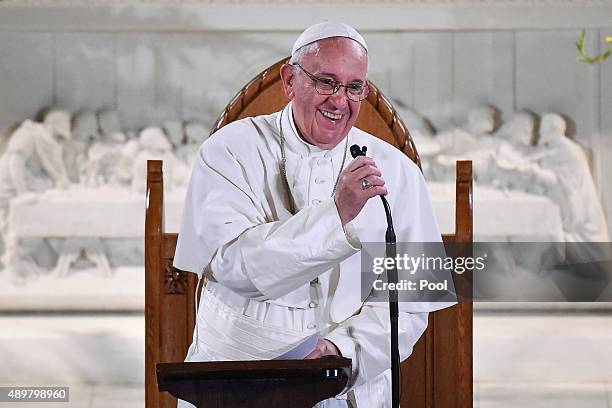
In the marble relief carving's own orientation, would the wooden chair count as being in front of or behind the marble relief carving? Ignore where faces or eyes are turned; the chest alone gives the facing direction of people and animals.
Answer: in front

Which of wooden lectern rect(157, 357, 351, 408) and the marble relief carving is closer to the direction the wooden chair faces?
the wooden lectern

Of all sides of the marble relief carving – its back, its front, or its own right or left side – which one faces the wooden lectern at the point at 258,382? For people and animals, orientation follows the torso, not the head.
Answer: front

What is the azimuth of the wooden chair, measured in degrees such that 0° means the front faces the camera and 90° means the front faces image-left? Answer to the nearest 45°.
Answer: approximately 0°

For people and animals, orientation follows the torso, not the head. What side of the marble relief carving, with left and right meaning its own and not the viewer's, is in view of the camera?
front

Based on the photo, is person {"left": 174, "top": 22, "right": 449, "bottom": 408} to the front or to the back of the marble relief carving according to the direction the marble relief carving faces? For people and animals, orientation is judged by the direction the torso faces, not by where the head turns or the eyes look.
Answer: to the front
